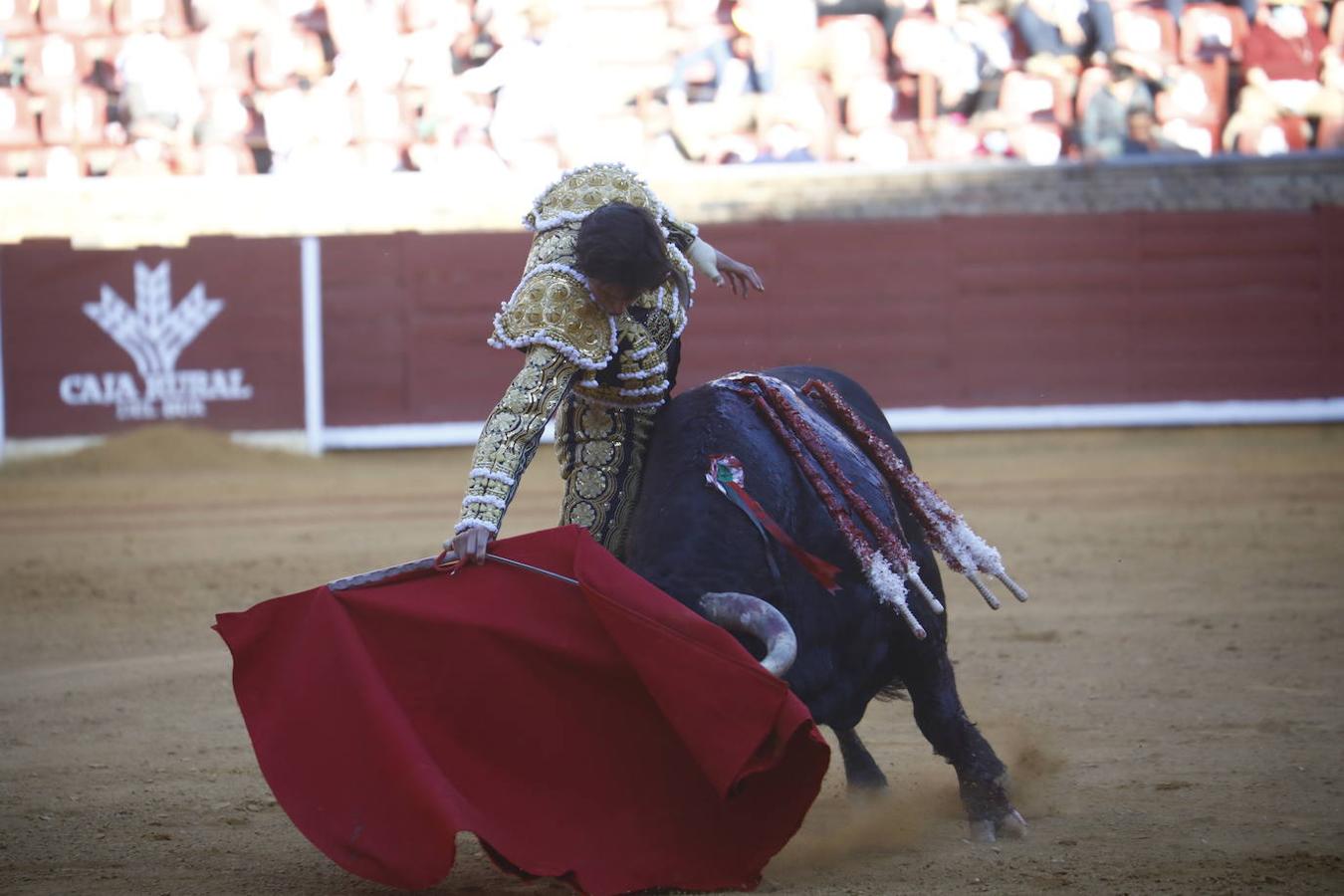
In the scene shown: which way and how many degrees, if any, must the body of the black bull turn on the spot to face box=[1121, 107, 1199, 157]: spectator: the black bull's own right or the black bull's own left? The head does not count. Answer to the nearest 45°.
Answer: approximately 135° to the black bull's own right

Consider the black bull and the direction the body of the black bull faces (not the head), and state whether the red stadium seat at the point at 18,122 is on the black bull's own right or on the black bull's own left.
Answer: on the black bull's own right

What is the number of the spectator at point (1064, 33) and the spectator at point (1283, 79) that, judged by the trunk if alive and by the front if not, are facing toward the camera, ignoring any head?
2

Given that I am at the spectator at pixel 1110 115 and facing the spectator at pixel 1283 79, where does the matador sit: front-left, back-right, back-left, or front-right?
back-right

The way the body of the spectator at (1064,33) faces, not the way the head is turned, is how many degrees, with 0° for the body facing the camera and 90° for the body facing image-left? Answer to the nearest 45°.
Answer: approximately 0°

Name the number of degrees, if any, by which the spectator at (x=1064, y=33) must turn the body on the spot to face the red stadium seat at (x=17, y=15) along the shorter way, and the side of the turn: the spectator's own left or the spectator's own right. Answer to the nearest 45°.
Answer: approximately 90° to the spectator's own right

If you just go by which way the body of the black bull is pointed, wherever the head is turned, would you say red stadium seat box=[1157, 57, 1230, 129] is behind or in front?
behind
